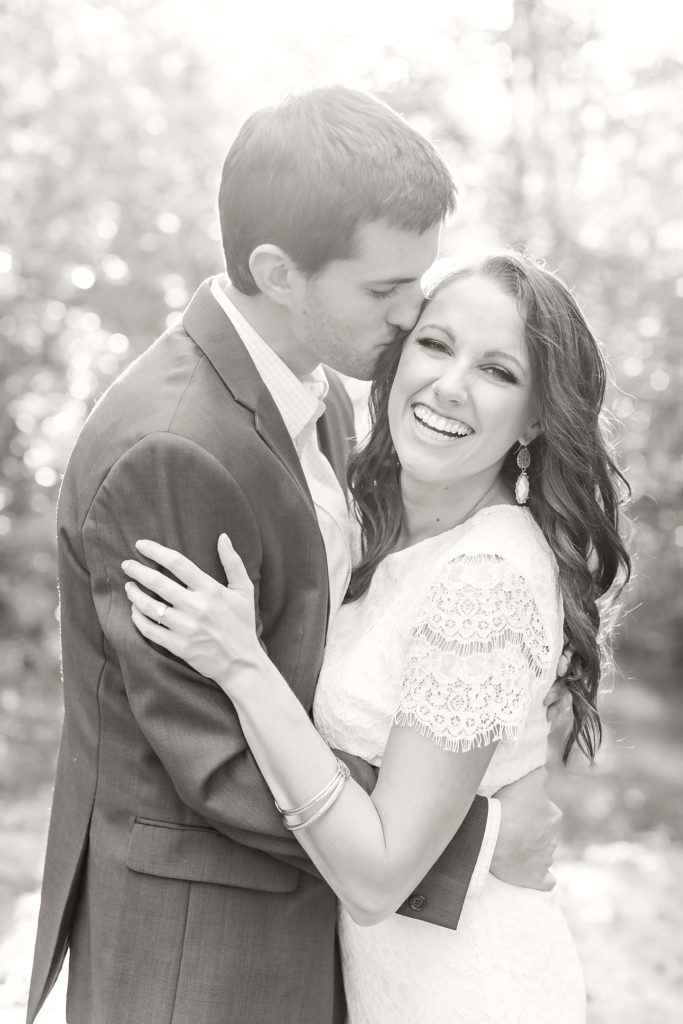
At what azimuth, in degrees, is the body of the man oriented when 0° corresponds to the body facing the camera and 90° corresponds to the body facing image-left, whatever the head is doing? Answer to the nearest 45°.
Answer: approximately 270°

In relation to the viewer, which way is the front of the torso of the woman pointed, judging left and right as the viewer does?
facing the viewer and to the left of the viewer
